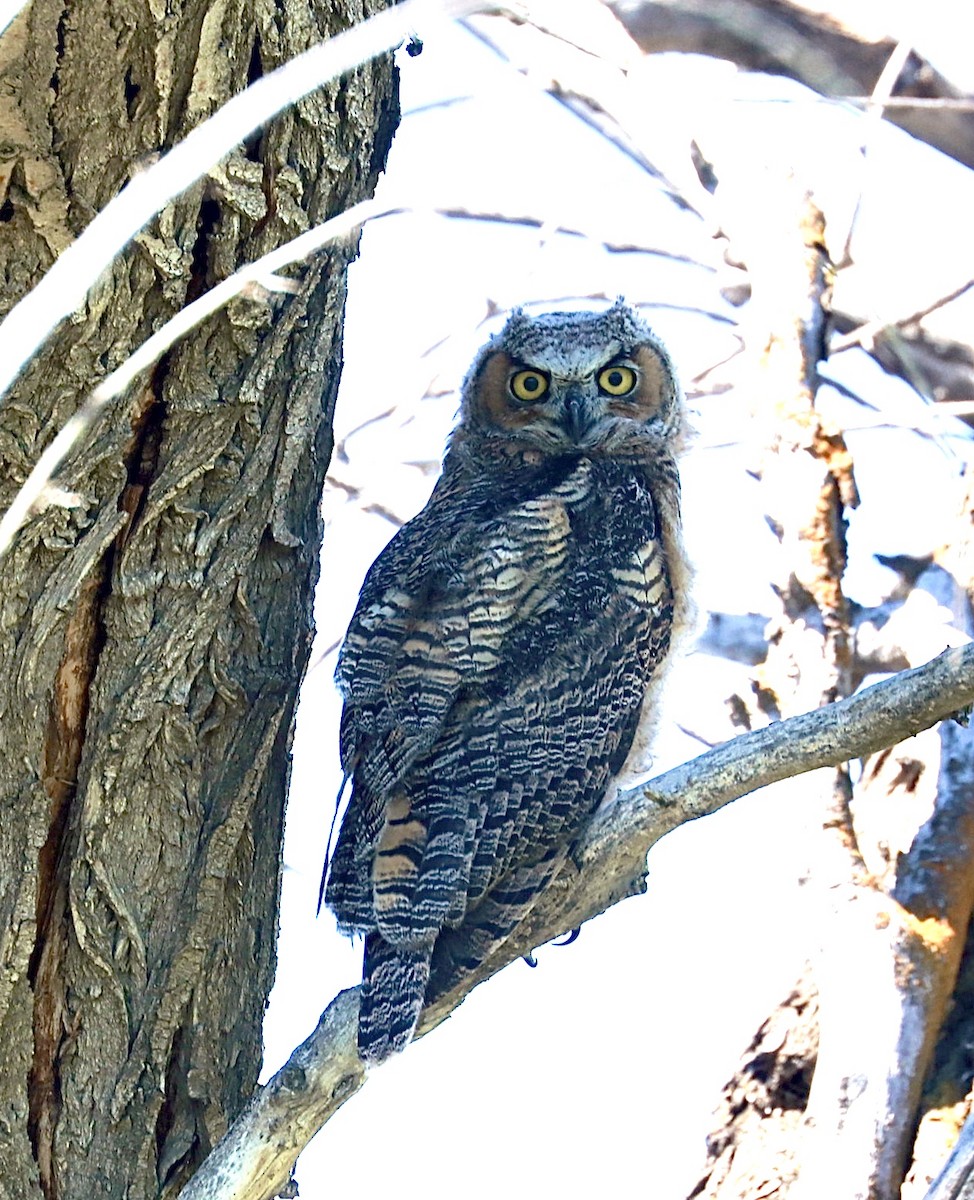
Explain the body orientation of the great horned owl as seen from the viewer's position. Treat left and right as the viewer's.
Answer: facing away from the viewer and to the right of the viewer

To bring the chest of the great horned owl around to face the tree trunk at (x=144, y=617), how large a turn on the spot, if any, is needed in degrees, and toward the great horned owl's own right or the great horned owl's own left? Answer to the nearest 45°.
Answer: approximately 180°

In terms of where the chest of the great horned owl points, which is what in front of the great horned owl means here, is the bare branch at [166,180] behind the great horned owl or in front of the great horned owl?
behind
